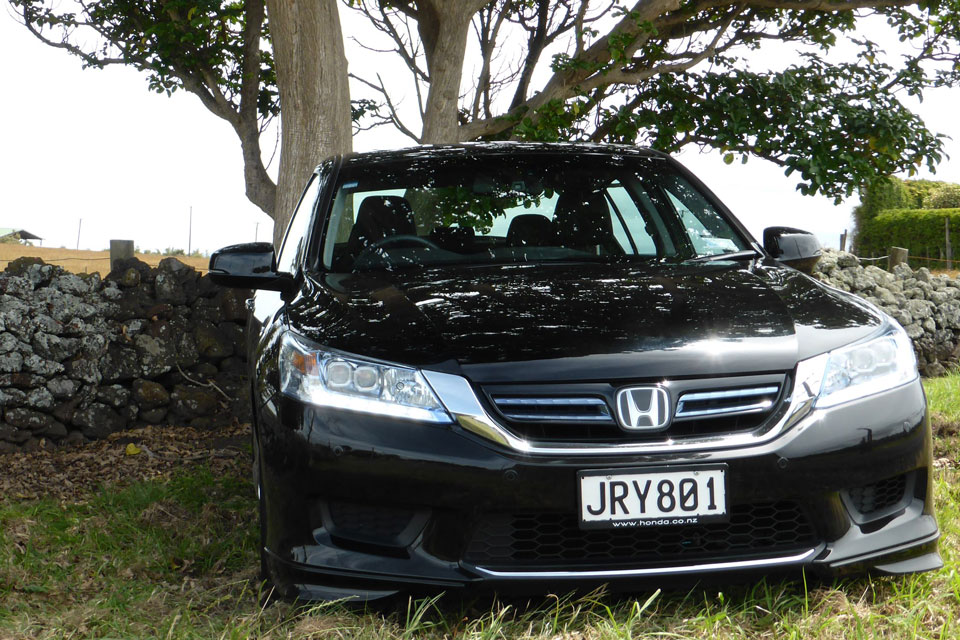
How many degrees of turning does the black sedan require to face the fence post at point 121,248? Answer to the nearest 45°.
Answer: approximately 135° to its right

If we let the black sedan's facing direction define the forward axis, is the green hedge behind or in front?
behind

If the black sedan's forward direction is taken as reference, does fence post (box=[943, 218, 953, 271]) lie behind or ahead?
behind

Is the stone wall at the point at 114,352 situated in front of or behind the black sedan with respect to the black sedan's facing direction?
behind

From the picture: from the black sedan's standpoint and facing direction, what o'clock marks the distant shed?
The distant shed is roughly at 5 o'clock from the black sedan.

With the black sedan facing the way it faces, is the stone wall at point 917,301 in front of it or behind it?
behind

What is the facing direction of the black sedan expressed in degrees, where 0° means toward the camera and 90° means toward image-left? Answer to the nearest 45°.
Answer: approximately 0°

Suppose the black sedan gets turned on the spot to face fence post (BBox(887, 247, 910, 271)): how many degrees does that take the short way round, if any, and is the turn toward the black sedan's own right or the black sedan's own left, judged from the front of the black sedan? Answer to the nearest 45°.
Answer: approximately 180°
